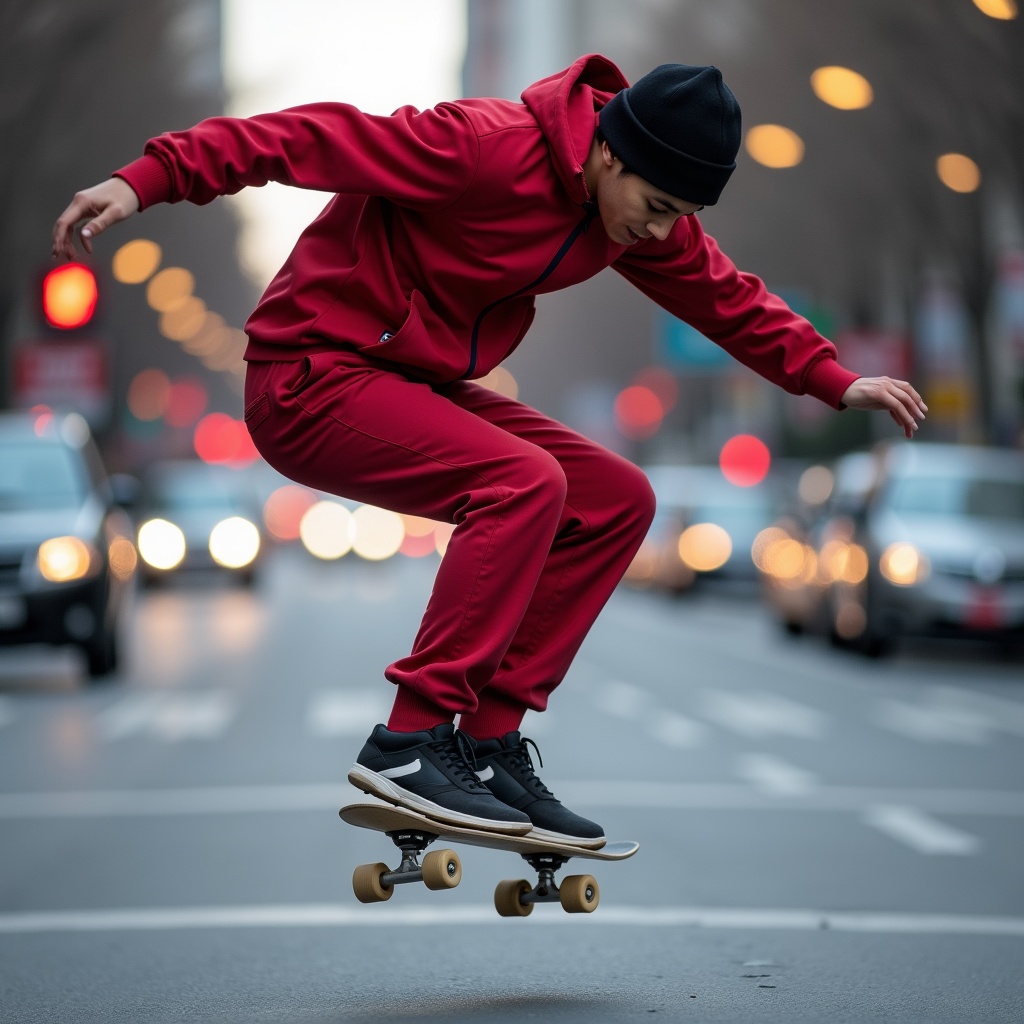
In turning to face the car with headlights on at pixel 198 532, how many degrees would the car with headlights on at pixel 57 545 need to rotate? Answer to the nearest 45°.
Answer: approximately 180°

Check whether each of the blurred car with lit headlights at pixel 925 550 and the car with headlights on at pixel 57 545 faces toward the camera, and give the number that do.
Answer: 2

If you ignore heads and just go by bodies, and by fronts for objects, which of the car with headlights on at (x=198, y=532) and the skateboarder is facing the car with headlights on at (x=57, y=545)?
the car with headlights on at (x=198, y=532)

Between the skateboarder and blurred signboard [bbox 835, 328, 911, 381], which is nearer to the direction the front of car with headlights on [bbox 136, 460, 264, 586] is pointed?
the skateboarder

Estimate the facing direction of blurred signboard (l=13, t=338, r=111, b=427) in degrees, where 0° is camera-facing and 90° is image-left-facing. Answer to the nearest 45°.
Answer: approximately 0°

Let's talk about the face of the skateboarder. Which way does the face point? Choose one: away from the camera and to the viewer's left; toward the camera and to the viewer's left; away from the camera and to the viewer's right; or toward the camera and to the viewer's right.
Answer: toward the camera and to the viewer's right
